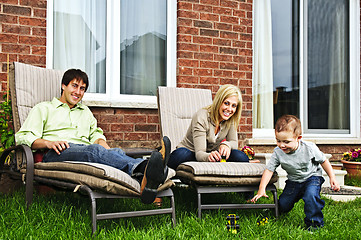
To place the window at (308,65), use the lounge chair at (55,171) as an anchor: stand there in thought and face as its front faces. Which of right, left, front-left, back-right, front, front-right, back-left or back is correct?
left

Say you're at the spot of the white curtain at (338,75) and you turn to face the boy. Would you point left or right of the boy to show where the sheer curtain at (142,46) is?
right

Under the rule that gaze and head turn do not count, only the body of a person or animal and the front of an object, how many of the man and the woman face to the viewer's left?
0

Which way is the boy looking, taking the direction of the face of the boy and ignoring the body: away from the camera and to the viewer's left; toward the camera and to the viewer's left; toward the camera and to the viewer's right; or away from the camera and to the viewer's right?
toward the camera and to the viewer's left

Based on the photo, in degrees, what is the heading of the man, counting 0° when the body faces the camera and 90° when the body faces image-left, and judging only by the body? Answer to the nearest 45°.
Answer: approximately 315°

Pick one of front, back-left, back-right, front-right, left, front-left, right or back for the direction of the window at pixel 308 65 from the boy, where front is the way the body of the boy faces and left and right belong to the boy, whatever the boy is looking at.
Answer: back-right

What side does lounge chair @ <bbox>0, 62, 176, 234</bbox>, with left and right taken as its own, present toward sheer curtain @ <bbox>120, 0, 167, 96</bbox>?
left

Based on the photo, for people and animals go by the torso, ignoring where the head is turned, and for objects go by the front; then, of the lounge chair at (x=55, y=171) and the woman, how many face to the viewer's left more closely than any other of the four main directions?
0

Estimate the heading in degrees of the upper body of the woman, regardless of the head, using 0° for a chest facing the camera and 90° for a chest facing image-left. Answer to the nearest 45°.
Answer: approximately 315°

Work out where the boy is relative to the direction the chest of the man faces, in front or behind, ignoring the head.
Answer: in front

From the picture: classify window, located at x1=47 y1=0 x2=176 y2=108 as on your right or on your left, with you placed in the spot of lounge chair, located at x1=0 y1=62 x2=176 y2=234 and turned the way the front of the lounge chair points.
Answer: on your left

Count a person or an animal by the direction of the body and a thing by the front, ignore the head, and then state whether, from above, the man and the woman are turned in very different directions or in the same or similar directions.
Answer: same or similar directions

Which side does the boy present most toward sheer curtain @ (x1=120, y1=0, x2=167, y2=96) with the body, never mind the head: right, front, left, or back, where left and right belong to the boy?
right

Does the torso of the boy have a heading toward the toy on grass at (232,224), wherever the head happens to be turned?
yes

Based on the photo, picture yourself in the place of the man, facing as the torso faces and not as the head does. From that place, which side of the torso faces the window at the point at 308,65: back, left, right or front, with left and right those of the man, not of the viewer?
left

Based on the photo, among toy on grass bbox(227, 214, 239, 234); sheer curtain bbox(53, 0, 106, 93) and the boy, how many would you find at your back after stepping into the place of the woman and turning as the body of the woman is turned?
1

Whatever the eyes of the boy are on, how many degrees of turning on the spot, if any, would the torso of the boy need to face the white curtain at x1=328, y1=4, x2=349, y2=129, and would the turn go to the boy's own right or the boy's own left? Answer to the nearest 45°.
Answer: approximately 135° to the boy's own right

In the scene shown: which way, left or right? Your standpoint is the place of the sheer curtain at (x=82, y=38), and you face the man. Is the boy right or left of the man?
left
